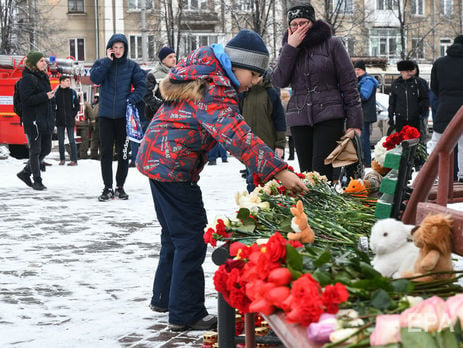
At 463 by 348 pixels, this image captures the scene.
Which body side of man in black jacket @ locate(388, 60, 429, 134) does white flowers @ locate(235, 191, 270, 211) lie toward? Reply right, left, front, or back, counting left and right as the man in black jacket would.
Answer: front

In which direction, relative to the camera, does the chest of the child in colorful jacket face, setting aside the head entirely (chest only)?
to the viewer's right

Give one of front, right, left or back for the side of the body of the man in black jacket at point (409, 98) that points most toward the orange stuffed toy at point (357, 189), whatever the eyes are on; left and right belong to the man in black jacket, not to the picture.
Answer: front

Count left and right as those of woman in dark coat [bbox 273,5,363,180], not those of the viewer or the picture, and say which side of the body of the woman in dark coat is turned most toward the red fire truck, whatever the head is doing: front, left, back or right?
right

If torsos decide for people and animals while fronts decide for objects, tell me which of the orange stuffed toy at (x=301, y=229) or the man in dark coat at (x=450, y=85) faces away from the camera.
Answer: the man in dark coat

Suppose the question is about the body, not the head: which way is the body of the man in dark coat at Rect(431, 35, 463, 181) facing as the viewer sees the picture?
away from the camera

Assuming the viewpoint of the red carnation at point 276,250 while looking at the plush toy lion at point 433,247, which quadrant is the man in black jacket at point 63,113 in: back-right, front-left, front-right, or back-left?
back-left
